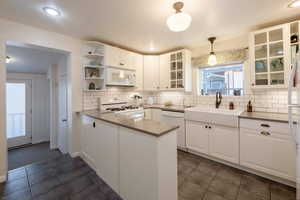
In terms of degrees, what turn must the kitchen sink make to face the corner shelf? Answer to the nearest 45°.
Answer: approximately 45° to its right

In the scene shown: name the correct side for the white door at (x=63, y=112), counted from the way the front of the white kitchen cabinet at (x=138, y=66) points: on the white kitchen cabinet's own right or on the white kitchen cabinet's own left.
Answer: on the white kitchen cabinet's own right

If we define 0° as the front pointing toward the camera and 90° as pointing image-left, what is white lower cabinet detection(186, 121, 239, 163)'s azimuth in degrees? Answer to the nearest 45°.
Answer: approximately 45°

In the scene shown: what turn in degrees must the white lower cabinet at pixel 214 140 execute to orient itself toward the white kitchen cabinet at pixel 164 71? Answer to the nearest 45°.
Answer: approximately 90° to its right

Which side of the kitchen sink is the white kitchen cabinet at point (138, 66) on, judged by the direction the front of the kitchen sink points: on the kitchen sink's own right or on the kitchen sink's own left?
on the kitchen sink's own right

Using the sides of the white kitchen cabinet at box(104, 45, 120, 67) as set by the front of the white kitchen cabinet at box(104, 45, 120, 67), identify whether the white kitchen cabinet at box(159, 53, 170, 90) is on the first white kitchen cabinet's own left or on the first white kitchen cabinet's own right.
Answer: on the first white kitchen cabinet's own left

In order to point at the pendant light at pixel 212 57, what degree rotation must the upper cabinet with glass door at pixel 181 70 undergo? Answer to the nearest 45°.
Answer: approximately 90° to its left

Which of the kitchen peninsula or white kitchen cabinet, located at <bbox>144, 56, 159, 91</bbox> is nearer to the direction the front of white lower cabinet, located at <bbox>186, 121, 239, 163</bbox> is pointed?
the kitchen peninsula
